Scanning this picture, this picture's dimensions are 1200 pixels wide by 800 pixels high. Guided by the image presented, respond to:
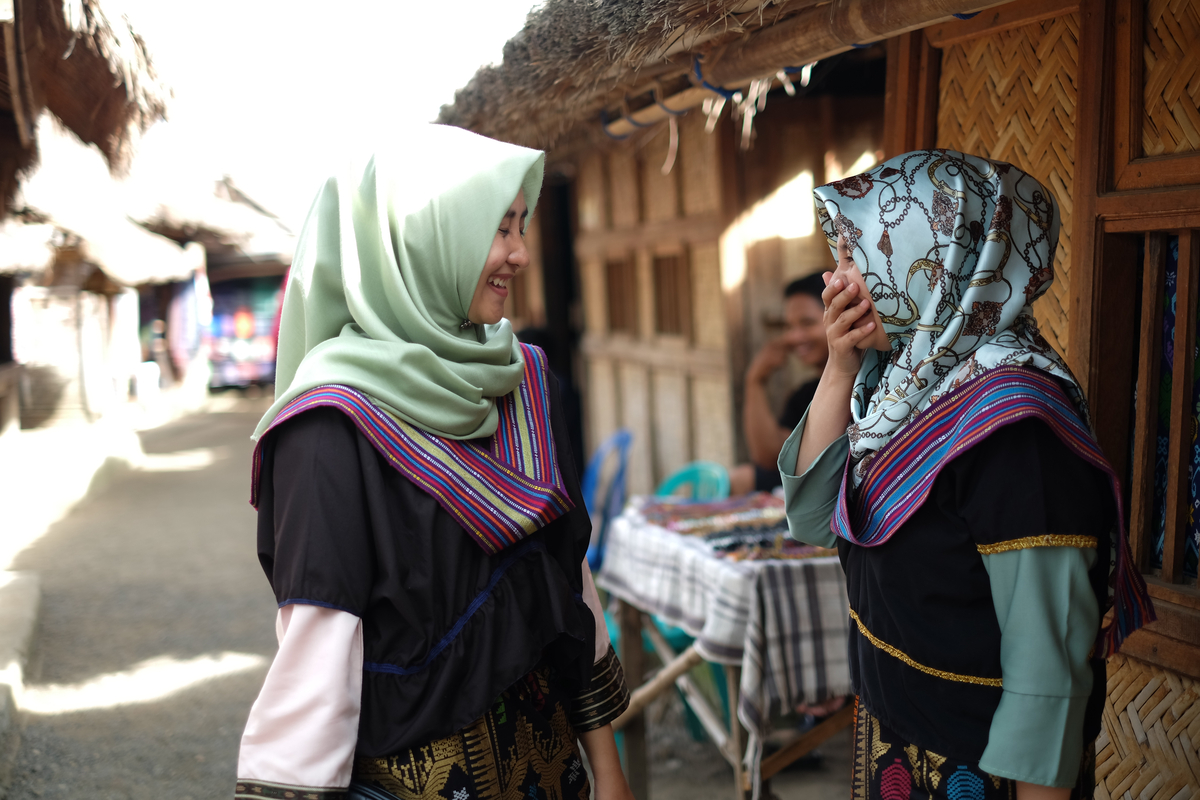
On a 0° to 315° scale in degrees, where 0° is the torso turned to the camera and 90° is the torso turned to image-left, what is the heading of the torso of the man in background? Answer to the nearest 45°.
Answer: approximately 45°

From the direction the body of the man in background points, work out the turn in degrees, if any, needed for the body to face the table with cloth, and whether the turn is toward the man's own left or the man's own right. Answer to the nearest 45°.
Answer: approximately 45° to the man's own left

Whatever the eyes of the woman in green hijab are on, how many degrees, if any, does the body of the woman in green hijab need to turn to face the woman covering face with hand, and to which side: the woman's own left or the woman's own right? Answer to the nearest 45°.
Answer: approximately 45° to the woman's own left

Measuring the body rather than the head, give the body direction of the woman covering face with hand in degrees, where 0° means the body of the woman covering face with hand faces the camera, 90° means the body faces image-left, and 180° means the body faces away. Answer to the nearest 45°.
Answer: approximately 45°

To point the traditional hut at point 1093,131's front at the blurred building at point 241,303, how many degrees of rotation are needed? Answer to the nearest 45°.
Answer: approximately 90° to its right

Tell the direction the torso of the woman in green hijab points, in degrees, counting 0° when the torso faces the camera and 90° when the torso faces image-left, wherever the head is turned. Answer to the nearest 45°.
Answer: approximately 315°
